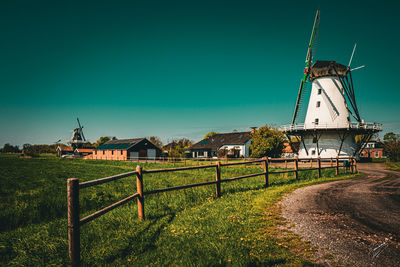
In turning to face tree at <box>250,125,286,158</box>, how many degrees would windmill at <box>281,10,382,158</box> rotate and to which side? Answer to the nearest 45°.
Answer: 0° — it already faces it

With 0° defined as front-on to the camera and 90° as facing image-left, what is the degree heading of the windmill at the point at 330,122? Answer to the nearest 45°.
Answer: approximately 90°
